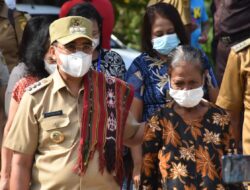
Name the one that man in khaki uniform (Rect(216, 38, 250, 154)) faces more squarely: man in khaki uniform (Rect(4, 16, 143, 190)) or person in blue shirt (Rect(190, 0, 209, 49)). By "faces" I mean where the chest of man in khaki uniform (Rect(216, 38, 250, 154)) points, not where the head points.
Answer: the man in khaki uniform

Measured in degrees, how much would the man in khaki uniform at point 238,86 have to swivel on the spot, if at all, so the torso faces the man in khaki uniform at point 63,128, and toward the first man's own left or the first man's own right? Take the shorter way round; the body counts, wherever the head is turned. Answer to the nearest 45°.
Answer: approximately 45° to the first man's own right

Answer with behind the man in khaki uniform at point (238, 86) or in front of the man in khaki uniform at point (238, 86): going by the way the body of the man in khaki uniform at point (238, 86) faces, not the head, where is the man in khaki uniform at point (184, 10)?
behind

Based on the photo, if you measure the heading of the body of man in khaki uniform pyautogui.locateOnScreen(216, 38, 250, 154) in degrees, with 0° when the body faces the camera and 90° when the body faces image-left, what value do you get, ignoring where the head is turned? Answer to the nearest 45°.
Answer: approximately 0°
